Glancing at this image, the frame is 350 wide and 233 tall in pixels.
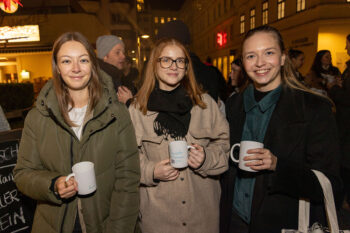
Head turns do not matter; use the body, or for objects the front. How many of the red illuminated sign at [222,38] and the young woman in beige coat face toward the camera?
2

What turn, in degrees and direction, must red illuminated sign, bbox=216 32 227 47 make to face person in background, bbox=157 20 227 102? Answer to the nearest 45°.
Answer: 0° — it already faces them

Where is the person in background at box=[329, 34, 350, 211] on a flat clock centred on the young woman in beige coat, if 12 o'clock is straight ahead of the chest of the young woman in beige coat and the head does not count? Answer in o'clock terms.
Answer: The person in background is roughly at 8 o'clock from the young woman in beige coat.

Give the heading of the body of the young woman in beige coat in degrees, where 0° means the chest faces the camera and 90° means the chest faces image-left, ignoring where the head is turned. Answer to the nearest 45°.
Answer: approximately 0°

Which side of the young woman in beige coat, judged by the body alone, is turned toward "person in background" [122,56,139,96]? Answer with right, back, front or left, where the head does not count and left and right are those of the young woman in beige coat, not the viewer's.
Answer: back

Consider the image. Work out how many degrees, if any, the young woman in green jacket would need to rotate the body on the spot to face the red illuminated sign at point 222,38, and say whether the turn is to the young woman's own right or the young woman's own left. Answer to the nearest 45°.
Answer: approximately 135° to the young woman's own left

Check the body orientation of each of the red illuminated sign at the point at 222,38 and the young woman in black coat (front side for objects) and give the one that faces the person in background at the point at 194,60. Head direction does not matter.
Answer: the red illuminated sign

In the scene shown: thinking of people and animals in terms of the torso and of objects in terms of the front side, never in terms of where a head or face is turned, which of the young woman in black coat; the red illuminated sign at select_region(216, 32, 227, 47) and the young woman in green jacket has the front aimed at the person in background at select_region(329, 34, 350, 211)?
the red illuminated sign

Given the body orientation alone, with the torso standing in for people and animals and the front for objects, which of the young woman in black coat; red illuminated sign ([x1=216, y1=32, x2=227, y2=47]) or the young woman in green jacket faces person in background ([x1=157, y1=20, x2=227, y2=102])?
the red illuminated sign

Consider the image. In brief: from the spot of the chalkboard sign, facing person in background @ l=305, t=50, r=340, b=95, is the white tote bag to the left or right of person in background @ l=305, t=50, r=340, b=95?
right

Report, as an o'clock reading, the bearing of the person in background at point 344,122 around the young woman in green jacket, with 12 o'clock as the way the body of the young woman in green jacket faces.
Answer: The person in background is roughly at 9 o'clock from the young woman in green jacket.
